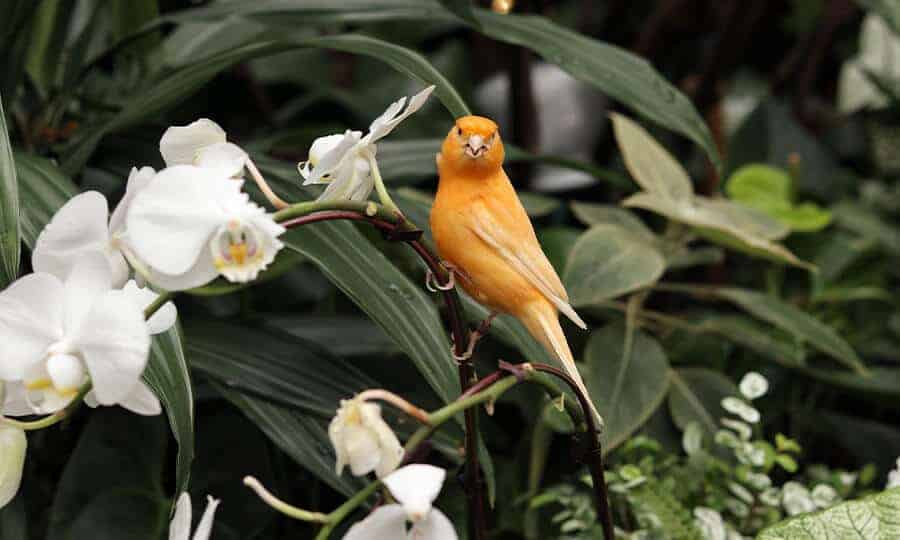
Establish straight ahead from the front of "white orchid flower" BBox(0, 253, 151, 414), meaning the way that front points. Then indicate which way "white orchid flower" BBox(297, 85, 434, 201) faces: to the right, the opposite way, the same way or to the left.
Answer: to the right

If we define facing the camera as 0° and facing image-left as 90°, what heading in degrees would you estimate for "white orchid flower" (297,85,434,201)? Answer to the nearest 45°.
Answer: approximately 90°

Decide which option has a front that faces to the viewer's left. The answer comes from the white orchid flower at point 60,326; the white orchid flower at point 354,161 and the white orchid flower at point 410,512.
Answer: the white orchid flower at point 354,161

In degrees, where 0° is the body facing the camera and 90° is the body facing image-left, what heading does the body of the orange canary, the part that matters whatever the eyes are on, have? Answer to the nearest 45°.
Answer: approximately 45°

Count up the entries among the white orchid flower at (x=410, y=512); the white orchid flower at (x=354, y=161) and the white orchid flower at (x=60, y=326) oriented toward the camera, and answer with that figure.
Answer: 2

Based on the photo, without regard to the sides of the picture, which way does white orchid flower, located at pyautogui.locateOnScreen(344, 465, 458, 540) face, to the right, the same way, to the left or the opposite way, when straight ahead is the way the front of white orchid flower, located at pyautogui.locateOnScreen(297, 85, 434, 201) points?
to the left
